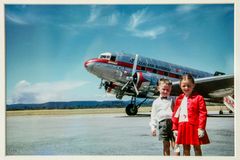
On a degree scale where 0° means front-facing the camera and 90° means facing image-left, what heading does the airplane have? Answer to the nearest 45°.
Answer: approximately 45°
